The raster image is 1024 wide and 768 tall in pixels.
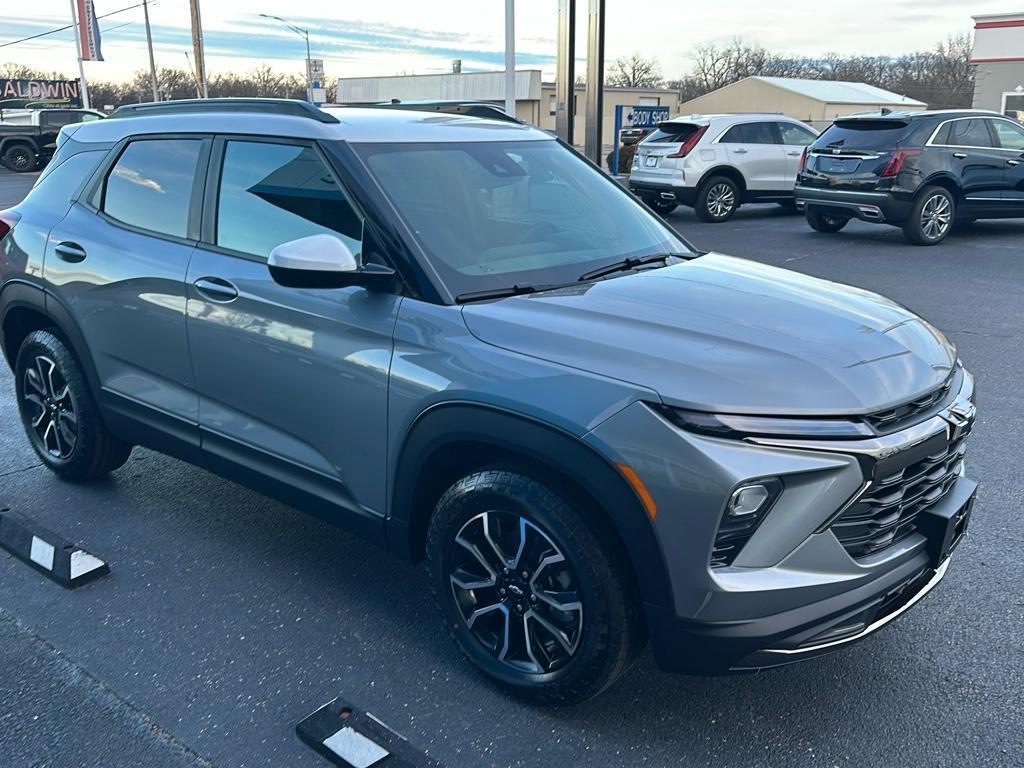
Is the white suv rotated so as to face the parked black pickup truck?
no

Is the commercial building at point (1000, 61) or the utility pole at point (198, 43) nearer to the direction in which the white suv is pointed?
the commercial building

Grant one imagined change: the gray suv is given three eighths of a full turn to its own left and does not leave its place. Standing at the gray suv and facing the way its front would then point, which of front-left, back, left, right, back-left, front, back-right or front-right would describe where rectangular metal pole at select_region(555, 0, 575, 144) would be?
front

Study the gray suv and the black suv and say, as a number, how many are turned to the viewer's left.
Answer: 0

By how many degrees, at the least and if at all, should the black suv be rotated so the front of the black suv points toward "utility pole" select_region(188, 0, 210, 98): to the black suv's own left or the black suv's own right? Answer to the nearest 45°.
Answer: approximately 90° to the black suv's own left

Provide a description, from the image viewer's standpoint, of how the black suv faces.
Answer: facing away from the viewer and to the right of the viewer

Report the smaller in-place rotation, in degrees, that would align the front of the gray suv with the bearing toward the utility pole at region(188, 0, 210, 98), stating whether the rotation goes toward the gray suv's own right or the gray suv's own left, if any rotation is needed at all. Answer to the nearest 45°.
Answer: approximately 135° to the gray suv's own left

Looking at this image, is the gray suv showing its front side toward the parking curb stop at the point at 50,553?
no

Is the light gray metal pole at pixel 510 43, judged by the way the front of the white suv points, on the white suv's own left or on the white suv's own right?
on the white suv's own left

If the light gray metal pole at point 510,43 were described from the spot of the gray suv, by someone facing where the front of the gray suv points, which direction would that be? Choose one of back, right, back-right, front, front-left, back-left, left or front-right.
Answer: back-left

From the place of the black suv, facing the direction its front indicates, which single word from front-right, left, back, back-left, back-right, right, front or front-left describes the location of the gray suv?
back-right

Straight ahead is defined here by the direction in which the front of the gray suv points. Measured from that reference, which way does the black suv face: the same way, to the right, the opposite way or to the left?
to the left

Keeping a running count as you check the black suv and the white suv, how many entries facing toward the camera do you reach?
0

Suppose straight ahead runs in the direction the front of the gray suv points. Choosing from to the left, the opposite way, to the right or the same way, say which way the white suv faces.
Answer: to the left

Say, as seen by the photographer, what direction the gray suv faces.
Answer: facing the viewer and to the right of the viewer

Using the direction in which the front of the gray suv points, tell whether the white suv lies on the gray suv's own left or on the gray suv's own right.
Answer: on the gray suv's own left

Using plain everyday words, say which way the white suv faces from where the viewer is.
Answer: facing away from the viewer and to the right of the viewer

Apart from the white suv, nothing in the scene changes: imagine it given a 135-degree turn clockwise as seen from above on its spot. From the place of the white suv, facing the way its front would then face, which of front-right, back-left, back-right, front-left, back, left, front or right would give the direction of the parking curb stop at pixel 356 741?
front

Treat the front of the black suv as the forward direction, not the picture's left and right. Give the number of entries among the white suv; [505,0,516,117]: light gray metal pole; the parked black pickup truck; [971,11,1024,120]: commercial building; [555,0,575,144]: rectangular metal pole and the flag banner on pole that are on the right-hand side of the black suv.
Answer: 0

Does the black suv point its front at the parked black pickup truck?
no
